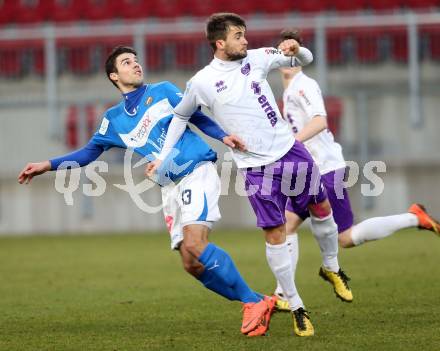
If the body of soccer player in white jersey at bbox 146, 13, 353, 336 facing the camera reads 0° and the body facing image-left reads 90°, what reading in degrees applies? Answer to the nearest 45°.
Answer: approximately 315°

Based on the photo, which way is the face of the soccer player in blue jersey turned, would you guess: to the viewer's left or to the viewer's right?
to the viewer's right

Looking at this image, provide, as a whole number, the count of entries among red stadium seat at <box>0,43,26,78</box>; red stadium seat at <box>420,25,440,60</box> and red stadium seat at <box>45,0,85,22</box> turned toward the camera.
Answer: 3

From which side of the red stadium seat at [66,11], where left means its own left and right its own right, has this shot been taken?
front

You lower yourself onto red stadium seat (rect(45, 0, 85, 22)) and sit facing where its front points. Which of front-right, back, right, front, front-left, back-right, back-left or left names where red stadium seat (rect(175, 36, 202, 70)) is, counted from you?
front-left

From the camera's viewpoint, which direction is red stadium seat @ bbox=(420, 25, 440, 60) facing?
toward the camera

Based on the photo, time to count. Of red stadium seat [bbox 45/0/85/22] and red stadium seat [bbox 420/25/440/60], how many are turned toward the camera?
2

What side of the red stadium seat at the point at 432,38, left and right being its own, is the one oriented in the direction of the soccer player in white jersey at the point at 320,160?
front
